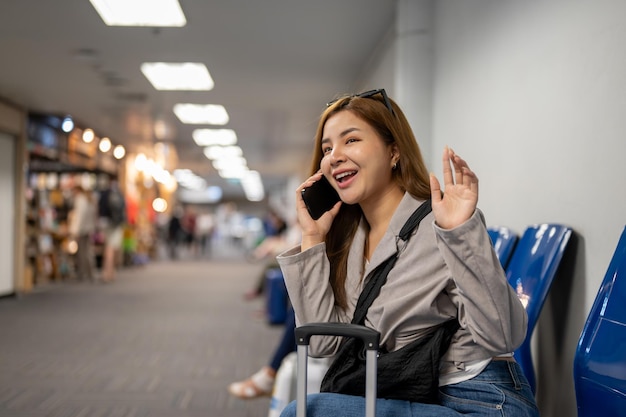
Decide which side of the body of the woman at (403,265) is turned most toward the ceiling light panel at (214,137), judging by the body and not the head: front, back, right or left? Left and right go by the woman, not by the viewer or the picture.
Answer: right

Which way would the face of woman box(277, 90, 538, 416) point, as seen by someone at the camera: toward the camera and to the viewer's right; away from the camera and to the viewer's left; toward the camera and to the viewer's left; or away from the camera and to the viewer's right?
toward the camera and to the viewer's left

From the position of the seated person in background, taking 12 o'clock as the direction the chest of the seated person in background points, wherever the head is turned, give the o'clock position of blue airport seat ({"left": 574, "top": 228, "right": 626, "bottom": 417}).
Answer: The blue airport seat is roughly at 8 o'clock from the seated person in background.

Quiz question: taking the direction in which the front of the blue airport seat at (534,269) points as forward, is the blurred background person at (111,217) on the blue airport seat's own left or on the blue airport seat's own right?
on the blue airport seat's own right

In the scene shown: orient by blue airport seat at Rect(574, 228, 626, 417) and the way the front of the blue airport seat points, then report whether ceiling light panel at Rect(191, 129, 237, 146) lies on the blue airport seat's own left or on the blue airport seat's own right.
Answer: on the blue airport seat's own right

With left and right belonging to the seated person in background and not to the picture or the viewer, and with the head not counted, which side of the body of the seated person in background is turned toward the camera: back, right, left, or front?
left

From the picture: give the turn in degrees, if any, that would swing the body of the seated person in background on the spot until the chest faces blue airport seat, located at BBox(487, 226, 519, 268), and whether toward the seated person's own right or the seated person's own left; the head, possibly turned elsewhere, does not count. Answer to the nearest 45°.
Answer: approximately 135° to the seated person's own left
